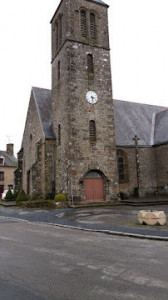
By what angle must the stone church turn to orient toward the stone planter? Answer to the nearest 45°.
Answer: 0° — it already faces it

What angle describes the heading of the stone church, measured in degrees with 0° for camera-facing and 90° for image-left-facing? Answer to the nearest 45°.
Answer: approximately 0°

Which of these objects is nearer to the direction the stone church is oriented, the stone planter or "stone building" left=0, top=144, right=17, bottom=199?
the stone planter

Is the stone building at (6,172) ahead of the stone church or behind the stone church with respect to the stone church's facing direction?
behind

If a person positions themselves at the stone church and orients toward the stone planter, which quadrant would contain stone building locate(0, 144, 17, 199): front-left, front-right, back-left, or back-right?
back-right
